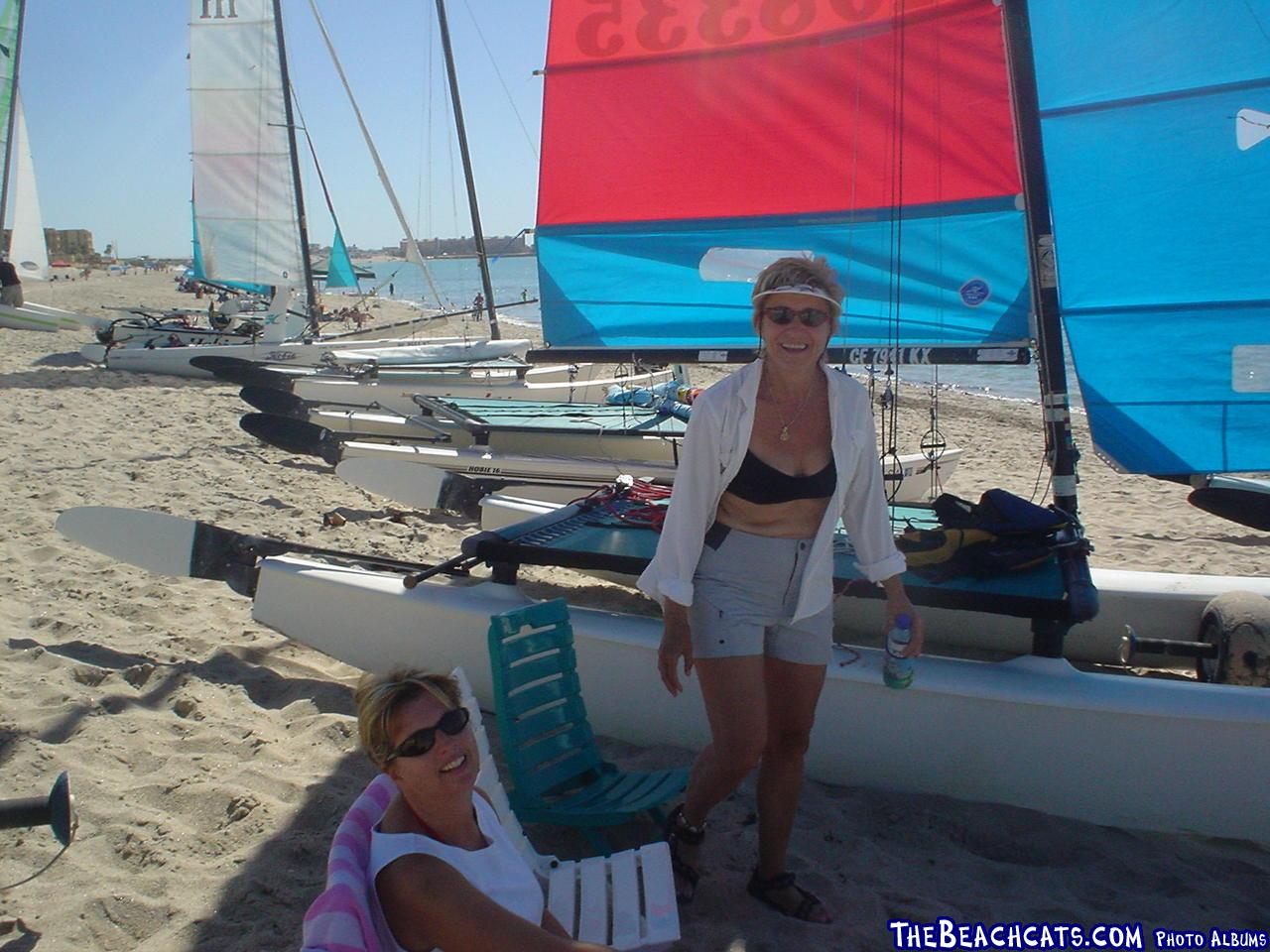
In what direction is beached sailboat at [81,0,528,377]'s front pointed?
to the viewer's right

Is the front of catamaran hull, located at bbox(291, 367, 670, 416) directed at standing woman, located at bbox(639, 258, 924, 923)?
no

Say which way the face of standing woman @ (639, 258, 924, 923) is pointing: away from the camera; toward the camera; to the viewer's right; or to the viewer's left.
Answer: toward the camera

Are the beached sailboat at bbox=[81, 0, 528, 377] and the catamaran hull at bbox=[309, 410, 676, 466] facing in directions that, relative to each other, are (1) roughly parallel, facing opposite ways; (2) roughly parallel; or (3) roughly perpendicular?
roughly parallel

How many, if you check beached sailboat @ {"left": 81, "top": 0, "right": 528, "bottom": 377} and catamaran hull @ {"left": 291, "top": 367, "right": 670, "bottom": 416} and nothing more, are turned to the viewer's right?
2

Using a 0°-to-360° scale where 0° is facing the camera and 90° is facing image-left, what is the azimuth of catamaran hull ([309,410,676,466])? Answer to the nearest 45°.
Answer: approximately 270°

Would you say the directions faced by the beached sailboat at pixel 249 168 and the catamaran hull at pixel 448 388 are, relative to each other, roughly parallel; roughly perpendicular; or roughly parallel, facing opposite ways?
roughly parallel

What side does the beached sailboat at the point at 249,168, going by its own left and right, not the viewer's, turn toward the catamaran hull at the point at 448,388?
right

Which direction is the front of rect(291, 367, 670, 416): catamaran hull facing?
to the viewer's right

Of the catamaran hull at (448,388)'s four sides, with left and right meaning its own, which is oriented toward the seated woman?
right

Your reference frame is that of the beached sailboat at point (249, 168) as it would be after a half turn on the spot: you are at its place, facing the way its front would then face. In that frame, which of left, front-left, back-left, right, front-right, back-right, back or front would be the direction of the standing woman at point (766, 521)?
left

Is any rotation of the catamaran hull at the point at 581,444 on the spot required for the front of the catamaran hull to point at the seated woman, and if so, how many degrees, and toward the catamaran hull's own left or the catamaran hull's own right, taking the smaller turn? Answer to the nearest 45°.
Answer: approximately 90° to the catamaran hull's own right

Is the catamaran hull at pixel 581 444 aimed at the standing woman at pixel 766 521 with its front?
no

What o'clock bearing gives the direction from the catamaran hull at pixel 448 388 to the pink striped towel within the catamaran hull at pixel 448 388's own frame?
The pink striped towel is roughly at 3 o'clock from the catamaran hull.

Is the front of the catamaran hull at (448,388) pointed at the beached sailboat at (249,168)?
no
